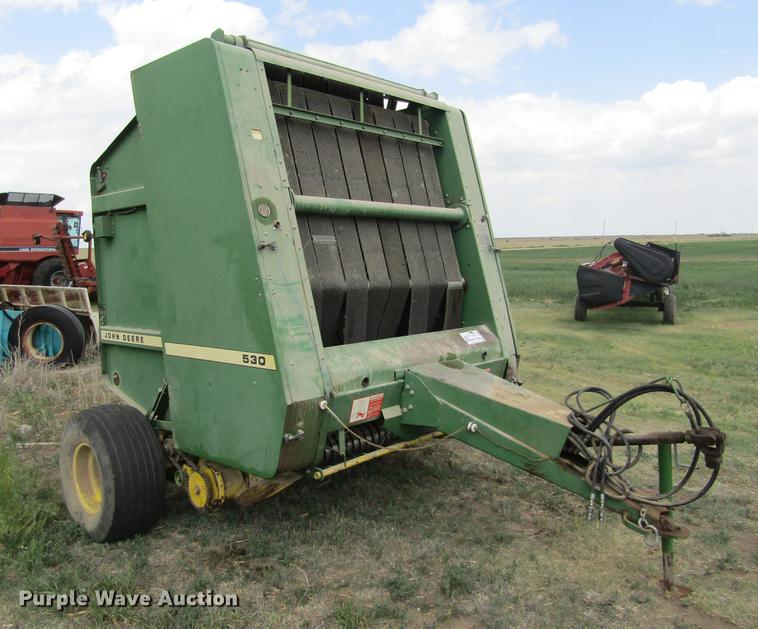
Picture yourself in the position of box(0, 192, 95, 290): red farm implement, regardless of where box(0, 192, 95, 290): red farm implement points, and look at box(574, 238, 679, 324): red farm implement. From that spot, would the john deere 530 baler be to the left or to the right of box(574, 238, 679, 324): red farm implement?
right

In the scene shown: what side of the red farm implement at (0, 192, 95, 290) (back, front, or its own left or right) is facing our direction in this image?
right

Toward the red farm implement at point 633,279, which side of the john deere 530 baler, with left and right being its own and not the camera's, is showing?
left

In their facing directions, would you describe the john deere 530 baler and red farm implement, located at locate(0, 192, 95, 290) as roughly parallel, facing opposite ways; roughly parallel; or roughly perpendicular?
roughly perpendicular

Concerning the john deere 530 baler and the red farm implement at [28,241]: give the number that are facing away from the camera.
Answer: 0

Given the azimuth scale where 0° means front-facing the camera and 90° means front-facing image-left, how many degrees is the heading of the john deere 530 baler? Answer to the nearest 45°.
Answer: approximately 315°

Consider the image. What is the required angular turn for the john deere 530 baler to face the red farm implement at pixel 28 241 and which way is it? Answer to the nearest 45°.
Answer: approximately 180°
